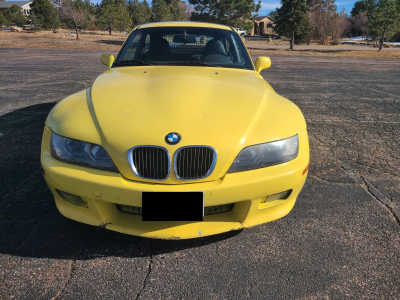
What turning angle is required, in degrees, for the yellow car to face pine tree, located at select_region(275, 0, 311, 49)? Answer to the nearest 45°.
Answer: approximately 180°

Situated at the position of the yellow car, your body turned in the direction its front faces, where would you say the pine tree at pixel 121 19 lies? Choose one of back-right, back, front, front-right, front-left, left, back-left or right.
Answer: back

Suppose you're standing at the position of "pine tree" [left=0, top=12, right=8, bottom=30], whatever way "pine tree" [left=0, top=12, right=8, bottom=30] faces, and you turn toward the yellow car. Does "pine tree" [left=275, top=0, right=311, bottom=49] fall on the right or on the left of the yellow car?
left

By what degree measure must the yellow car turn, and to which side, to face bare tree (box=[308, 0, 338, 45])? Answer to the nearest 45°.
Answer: approximately 135° to its left

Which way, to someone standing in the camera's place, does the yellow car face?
facing the viewer

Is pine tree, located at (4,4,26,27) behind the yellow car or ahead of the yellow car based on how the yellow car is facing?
behind

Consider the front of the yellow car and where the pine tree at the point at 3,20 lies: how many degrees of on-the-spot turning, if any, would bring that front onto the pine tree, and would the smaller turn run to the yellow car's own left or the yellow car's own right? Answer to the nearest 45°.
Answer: approximately 135° to the yellow car's own right

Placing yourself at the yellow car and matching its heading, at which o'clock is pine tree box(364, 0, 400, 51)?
The pine tree is roughly at 7 o'clock from the yellow car.

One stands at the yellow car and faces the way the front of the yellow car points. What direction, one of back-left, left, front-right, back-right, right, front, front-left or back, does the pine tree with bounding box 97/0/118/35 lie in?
back
